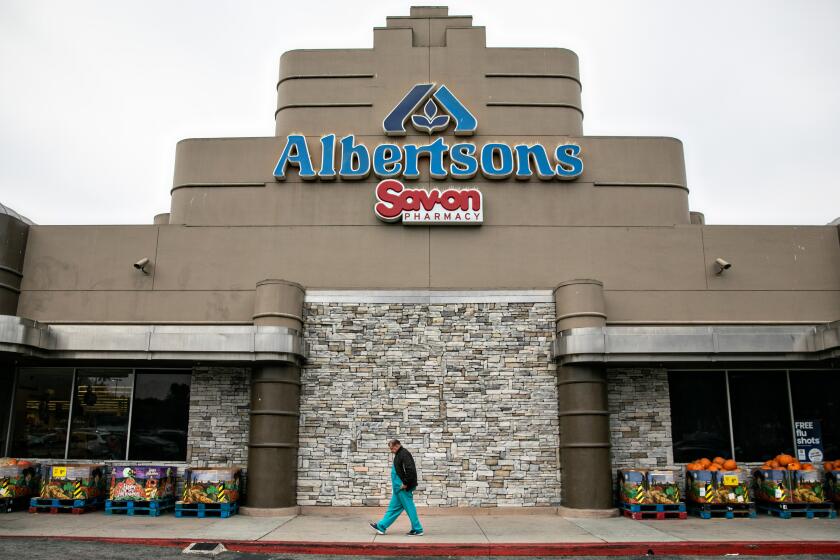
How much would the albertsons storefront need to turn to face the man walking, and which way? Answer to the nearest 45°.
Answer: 0° — it already faces them

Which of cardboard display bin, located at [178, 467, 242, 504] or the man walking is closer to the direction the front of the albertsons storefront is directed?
the man walking

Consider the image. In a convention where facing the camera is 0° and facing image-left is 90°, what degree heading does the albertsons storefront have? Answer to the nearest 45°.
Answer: approximately 0°

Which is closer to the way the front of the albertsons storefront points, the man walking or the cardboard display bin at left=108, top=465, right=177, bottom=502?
the man walking

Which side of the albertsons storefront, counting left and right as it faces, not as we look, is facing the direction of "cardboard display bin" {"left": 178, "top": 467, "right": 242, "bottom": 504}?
right

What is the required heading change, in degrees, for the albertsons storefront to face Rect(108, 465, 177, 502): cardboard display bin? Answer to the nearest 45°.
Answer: approximately 90° to its right
